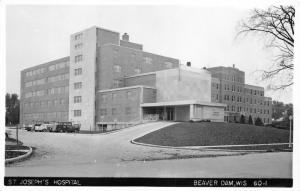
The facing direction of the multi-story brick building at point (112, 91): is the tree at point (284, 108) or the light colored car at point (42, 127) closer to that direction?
the tree

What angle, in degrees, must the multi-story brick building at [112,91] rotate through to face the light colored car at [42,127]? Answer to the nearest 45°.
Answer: approximately 90° to its right

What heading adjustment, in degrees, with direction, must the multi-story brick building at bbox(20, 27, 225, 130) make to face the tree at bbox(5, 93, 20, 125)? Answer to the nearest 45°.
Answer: approximately 45° to its right
